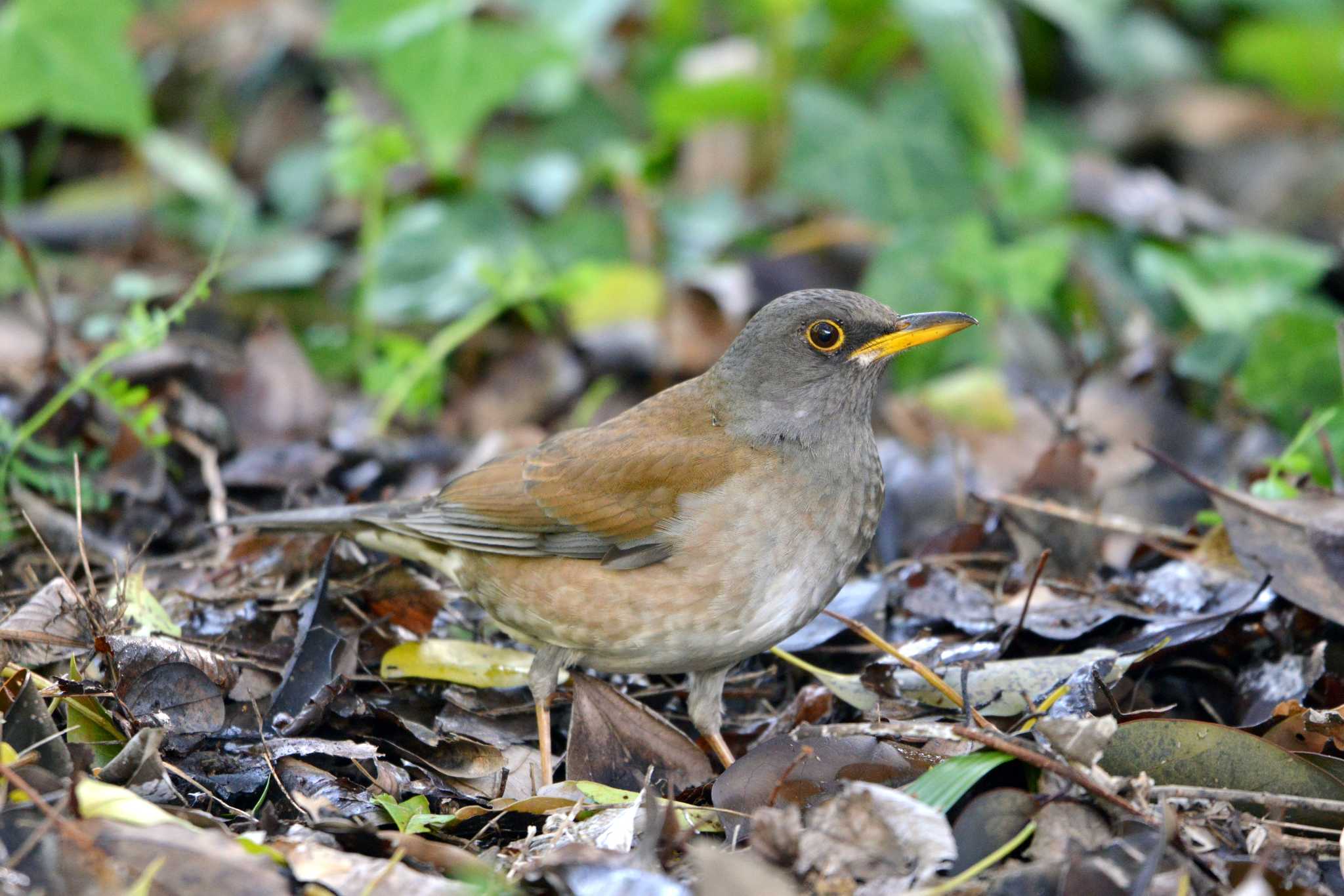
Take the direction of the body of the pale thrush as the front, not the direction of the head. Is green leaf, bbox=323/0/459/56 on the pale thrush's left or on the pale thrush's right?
on the pale thrush's left

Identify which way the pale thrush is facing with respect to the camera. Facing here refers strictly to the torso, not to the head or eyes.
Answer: to the viewer's right

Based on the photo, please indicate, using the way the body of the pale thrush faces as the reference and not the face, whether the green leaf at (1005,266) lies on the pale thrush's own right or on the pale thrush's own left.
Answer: on the pale thrush's own left

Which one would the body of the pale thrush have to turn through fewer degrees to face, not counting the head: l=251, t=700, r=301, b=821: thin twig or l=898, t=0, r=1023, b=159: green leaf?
the green leaf

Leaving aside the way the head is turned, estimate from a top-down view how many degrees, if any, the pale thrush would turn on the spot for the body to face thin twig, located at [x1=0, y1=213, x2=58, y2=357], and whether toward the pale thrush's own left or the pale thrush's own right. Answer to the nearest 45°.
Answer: approximately 135° to the pale thrush's own left

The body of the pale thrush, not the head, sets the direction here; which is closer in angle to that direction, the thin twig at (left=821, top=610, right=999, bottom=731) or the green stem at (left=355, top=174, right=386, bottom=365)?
the thin twig

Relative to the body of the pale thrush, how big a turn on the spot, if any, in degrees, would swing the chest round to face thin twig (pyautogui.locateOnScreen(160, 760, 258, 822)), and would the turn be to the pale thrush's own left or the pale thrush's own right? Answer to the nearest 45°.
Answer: approximately 135° to the pale thrush's own right

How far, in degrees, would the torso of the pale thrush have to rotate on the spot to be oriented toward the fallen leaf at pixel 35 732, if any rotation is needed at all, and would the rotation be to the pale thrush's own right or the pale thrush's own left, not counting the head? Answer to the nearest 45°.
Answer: approximately 135° to the pale thrush's own right

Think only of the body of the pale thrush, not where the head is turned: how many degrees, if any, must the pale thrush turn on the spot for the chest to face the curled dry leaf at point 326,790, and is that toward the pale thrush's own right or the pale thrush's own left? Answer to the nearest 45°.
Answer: approximately 135° to the pale thrush's own right

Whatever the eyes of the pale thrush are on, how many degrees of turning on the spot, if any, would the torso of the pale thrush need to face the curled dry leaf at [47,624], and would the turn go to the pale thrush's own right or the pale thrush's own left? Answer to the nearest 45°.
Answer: approximately 180°
